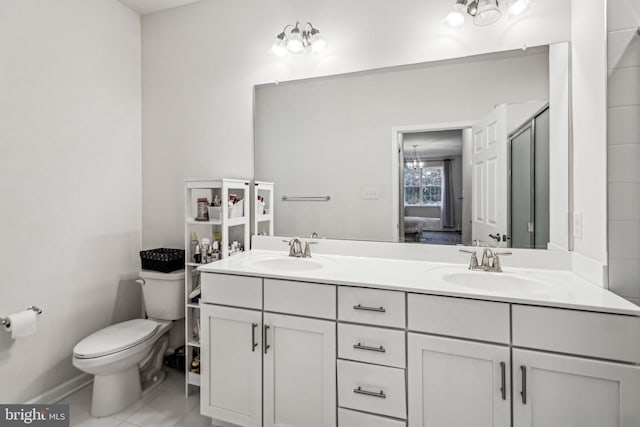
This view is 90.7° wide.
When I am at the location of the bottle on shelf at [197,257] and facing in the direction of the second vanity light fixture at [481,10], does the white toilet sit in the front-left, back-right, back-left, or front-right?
back-right

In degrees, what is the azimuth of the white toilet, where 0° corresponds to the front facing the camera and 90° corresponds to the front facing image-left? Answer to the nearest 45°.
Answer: approximately 45°

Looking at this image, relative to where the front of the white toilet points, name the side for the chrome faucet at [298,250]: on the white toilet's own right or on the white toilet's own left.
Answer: on the white toilet's own left

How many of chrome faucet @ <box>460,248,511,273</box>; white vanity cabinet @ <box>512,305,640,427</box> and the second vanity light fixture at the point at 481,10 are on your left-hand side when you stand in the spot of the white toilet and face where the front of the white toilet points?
3

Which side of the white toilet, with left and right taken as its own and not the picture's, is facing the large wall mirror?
left

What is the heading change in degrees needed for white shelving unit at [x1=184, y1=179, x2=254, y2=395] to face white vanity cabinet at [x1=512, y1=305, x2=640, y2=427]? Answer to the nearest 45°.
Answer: approximately 90° to its left

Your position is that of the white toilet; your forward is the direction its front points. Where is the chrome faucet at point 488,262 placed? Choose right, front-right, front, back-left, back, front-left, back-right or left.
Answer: left

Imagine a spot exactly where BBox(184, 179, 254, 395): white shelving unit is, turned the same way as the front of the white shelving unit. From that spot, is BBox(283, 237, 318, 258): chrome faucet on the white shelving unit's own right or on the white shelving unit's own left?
on the white shelving unit's own left

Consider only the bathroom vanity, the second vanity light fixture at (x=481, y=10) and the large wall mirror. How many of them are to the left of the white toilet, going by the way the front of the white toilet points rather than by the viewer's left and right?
3

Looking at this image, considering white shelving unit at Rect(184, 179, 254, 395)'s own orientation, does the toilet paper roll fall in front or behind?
in front
